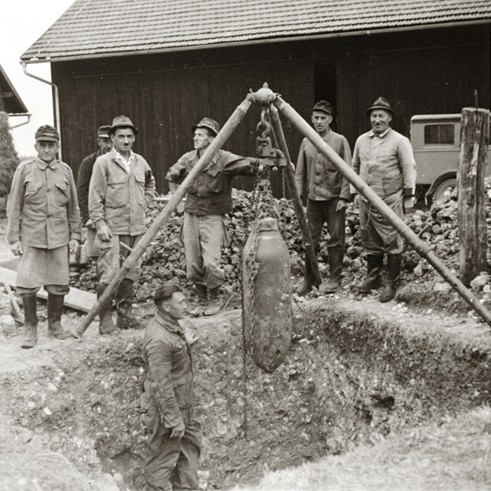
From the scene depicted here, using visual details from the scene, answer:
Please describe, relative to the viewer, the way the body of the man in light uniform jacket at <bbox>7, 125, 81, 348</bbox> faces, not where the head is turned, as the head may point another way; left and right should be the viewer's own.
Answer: facing the viewer

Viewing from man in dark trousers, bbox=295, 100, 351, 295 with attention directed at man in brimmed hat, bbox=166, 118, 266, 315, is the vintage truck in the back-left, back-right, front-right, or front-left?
back-right

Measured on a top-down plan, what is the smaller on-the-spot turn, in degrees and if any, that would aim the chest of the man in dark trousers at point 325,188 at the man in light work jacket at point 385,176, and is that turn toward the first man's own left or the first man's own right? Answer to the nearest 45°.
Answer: approximately 45° to the first man's own left

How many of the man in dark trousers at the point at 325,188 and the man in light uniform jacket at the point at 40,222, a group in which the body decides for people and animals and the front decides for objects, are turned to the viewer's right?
0

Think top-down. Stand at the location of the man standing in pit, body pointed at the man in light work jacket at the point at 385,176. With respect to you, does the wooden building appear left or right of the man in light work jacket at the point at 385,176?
left

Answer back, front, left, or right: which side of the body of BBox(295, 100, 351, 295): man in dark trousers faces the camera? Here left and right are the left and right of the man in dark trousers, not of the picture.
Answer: front

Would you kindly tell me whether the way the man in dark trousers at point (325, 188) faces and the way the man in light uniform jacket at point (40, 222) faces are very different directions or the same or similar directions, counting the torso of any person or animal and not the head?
same or similar directions

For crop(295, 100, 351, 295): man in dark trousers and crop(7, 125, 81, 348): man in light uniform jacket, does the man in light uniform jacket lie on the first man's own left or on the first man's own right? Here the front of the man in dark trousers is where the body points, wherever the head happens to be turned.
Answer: on the first man's own right

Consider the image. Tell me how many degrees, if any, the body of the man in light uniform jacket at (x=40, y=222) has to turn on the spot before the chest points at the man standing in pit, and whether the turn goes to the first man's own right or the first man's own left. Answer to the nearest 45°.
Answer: approximately 45° to the first man's own left
